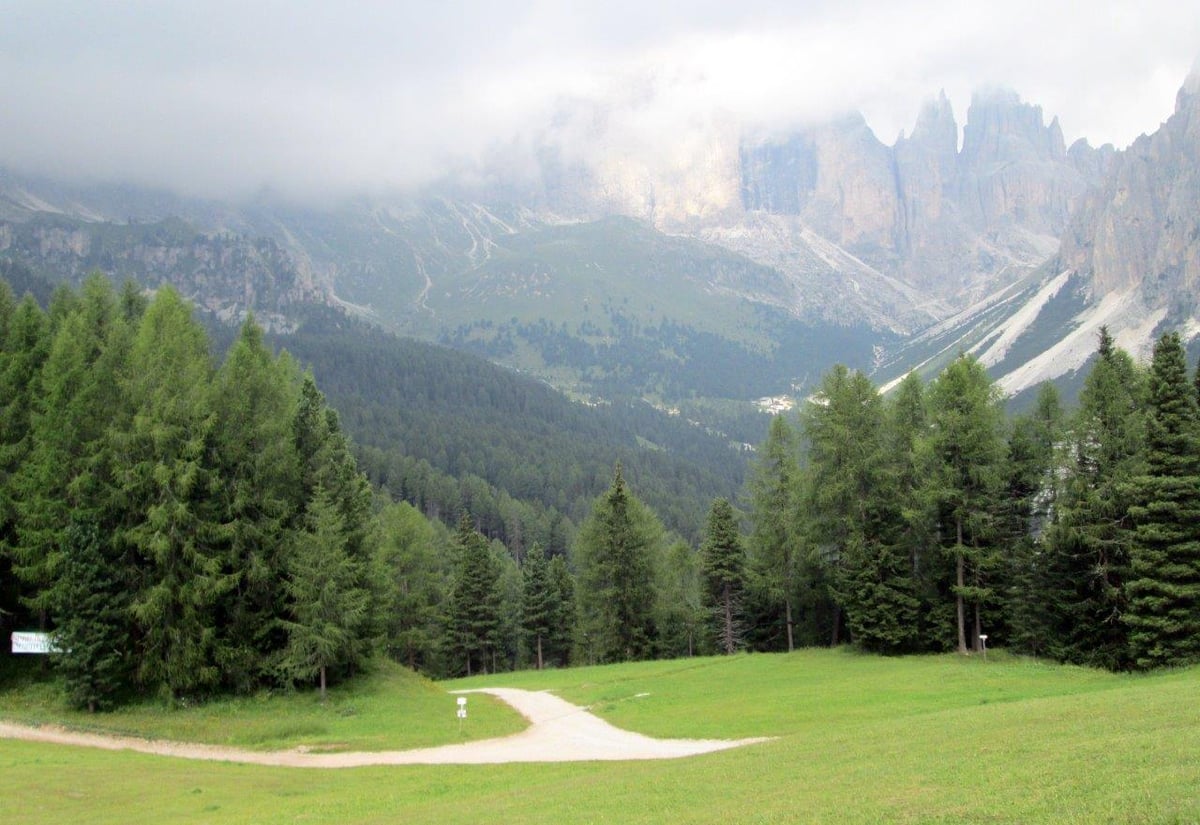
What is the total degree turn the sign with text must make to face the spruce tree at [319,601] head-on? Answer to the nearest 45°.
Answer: approximately 90° to its left

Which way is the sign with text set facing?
toward the camera

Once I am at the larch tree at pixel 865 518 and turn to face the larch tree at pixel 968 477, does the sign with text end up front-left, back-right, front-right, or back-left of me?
back-right

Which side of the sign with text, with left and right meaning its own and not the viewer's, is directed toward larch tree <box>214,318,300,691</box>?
left

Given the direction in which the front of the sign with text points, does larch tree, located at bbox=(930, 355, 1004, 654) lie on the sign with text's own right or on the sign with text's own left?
on the sign with text's own left

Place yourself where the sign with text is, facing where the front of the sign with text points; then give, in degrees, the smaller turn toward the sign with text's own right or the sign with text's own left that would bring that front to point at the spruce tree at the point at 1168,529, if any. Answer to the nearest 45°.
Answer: approximately 45° to the sign with text's own left

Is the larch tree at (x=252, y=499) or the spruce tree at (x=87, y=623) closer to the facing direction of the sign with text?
the spruce tree

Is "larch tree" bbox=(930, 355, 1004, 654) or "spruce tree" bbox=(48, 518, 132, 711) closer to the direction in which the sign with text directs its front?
the spruce tree
